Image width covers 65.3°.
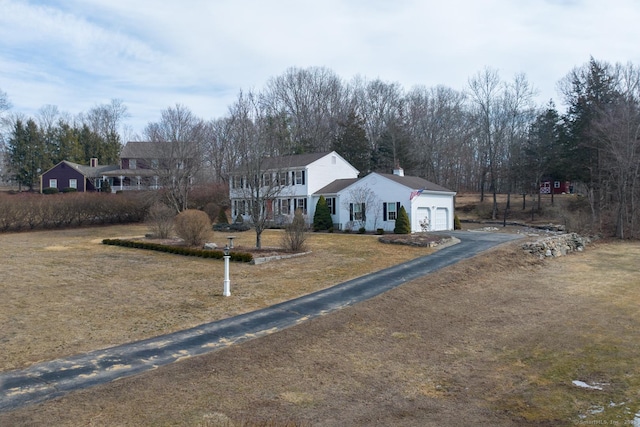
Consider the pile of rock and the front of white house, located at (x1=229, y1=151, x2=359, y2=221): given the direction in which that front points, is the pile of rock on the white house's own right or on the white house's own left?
on the white house's own left

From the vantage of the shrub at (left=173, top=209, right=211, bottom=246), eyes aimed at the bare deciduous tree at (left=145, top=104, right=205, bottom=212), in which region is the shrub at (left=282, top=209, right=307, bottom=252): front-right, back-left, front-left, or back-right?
back-right

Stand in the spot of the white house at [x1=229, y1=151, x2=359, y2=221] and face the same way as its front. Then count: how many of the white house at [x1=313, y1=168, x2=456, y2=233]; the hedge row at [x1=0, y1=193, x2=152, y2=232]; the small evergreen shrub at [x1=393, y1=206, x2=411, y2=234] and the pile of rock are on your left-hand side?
3

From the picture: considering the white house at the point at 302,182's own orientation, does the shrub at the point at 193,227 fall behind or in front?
in front

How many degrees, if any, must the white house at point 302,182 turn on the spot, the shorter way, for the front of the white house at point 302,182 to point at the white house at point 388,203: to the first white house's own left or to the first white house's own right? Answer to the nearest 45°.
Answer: approximately 90° to the first white house's own left

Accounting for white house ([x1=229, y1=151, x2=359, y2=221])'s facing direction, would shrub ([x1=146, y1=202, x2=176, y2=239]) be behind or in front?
in front

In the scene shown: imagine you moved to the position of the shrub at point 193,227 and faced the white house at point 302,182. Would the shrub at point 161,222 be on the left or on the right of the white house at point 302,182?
left

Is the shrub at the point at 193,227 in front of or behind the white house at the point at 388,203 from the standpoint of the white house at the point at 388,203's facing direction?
in front

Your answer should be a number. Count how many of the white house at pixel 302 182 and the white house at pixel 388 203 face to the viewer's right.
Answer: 0

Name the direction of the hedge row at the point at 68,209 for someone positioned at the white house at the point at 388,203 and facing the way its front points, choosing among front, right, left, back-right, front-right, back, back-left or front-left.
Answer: front-right

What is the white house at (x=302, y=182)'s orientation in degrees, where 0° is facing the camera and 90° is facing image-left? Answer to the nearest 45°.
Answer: approximately 45°

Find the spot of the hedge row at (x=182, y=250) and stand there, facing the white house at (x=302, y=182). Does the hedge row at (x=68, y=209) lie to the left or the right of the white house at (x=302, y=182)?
left
